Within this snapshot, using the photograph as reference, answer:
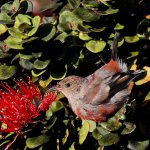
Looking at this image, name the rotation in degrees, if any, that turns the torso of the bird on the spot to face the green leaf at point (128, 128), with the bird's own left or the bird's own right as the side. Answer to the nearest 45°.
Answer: approximately 90° to the bird's own left

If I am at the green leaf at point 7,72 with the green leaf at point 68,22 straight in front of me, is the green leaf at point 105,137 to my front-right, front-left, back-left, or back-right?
front-right

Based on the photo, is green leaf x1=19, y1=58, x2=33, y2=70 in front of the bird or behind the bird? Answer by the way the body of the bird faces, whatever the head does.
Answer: in front

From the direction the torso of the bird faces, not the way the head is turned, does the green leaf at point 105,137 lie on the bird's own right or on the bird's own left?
on the bird's own left

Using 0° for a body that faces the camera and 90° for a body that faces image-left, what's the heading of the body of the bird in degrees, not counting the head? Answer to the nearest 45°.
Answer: approximately 90°

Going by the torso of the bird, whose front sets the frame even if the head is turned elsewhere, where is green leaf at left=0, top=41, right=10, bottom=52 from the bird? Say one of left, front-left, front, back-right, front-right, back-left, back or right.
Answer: front
